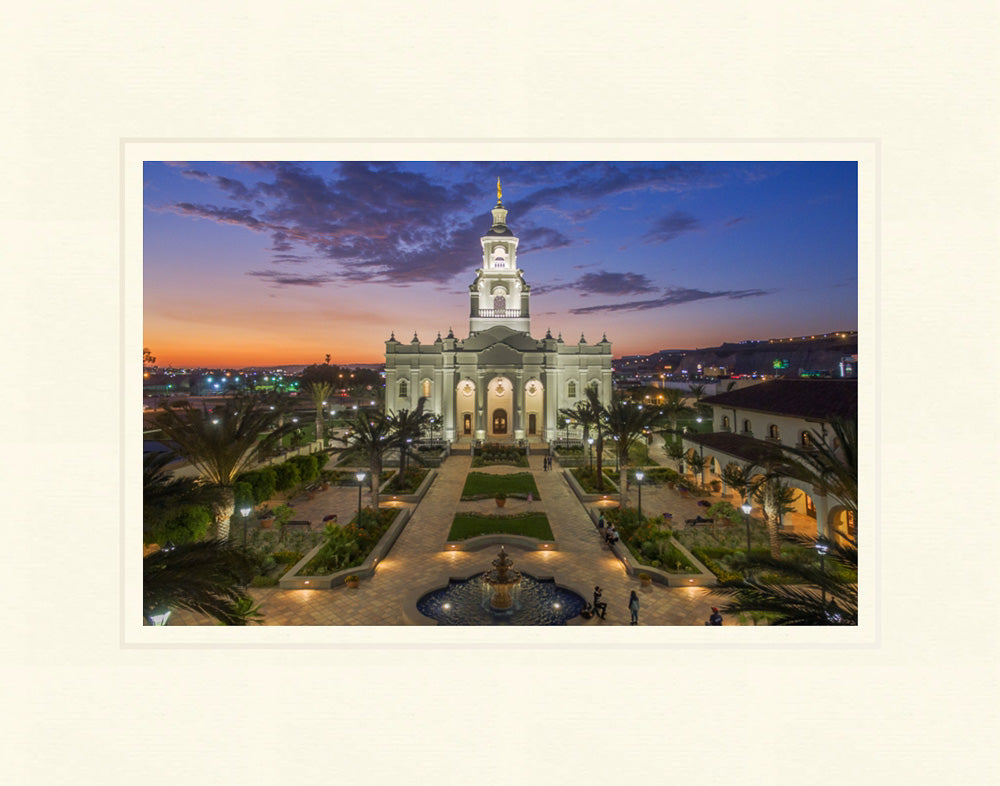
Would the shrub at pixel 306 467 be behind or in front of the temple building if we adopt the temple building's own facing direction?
in front

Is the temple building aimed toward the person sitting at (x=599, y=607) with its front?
yes

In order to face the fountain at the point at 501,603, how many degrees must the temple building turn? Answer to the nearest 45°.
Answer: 0° — it already faces it

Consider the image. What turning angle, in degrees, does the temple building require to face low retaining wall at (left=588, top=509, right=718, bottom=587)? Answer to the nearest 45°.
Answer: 0° — it already faces it

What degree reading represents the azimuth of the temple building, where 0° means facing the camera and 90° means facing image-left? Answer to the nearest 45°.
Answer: approximately 0°

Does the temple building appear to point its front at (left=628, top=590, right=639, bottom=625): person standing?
yes

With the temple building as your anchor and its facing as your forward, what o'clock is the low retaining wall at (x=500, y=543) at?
The low retaining wall is roughly at 12 o'clock from the temple building.

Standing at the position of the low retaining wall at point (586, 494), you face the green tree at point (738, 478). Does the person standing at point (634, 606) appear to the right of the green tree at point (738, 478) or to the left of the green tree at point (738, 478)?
right

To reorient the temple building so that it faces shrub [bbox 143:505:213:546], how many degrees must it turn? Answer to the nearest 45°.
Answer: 0° — it already faces it

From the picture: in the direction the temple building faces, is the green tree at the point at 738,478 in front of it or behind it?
in front

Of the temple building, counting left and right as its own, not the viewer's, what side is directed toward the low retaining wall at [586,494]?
front

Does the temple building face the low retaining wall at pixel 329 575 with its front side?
yes

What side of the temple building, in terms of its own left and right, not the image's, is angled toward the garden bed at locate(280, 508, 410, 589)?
front
